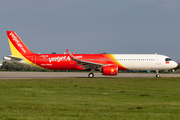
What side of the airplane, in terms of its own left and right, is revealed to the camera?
right
